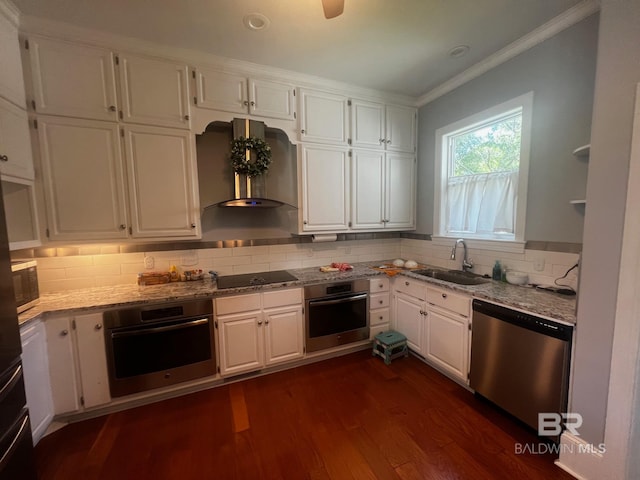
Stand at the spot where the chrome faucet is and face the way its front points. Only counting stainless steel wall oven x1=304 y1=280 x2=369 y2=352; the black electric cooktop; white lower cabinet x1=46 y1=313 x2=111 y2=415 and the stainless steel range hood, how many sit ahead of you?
4

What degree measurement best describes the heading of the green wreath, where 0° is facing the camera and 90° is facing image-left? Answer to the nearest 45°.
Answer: approximately 0°

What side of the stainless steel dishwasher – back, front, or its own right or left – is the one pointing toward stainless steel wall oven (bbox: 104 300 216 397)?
front

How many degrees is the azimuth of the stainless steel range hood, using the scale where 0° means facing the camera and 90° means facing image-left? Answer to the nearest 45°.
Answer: approximately 0°

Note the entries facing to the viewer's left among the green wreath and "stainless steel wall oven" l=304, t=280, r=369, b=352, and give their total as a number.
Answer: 0

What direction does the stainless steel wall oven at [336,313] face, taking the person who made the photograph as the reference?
facing the viewer and to the right of the viewer

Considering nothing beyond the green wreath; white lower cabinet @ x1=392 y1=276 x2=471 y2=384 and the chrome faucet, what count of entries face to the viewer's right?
0

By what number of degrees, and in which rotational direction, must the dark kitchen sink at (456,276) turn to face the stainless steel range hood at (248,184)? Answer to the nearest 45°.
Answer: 0° — it already faces it

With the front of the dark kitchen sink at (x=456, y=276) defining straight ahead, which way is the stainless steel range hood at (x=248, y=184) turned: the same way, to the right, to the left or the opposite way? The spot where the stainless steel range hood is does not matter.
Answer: to the left

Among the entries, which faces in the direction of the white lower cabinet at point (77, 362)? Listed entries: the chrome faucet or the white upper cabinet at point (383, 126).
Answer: the chrome faucet

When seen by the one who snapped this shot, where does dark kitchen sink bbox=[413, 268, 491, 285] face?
facing the viewer and to the left of the viewer
